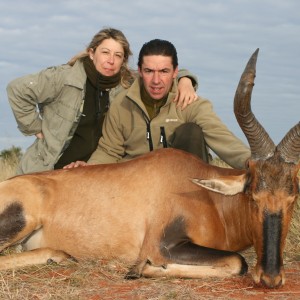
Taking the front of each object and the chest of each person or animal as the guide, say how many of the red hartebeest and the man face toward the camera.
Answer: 1

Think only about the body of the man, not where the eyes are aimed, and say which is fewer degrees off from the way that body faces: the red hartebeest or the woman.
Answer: the red hartebeest

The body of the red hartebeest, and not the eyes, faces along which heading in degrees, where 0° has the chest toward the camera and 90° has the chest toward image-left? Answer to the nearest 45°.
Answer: approximately 270°

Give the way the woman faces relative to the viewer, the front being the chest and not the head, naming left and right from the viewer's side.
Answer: facing the viewer and to the right of the viewer

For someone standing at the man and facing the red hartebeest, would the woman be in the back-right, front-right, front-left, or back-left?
back-right

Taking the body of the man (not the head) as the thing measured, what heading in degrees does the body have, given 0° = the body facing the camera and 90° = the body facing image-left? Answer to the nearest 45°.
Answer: approximately 0°

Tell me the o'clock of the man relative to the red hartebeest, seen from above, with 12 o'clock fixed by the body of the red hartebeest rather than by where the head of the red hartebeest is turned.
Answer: The man is roughly at 9 o'clock from the red hartebeest.

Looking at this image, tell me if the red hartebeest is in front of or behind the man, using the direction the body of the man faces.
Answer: in front

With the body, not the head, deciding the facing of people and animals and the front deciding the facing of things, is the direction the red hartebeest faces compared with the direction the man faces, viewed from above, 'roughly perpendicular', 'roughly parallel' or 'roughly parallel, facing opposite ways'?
roughly perpendicular
